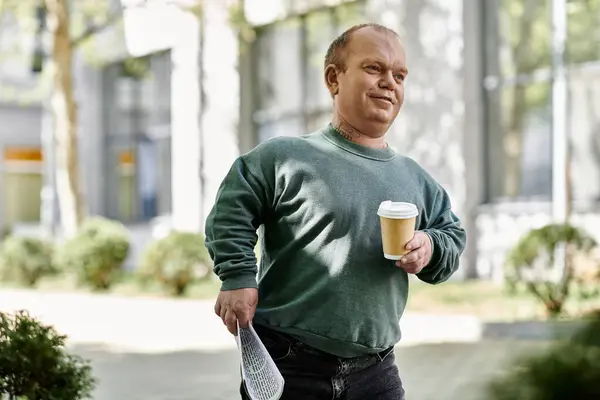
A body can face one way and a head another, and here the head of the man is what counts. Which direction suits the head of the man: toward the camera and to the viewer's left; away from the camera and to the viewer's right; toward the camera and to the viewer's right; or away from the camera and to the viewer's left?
toward the camera and to the viewer's right

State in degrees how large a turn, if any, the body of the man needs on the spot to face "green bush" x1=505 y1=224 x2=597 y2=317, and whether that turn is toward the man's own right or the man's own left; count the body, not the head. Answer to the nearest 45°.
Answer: approximately 135° to the man's own left

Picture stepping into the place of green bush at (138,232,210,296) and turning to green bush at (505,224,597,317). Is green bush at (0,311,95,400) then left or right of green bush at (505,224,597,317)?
right

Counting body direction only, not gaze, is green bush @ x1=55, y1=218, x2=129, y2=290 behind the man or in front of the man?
behind

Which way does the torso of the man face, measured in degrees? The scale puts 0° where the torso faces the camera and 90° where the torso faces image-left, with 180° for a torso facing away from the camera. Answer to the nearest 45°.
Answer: approximately 315°

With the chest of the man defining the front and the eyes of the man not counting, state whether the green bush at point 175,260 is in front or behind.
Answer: behind
